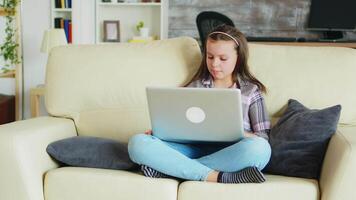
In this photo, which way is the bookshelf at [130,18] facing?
toward the camera

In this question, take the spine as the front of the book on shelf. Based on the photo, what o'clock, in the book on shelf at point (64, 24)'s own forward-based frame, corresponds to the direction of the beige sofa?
The beige sofa is roughly at 12 o'clock from the book on shelf.

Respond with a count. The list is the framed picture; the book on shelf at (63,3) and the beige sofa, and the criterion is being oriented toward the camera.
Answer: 3

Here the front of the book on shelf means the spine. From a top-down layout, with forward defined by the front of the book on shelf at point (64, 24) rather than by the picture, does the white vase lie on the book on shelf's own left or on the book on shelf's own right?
on the book on shelf's own left

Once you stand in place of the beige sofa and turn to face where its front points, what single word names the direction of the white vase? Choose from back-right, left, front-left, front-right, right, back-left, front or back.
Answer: back

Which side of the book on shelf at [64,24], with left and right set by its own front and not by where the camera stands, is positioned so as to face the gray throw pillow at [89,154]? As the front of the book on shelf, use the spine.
front

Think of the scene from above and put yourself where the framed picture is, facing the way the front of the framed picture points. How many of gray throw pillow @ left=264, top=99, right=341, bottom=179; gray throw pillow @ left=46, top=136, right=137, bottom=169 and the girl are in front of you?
3

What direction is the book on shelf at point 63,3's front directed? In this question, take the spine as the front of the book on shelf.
toward the camera

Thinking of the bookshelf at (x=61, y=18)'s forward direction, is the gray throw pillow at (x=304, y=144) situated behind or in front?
in front

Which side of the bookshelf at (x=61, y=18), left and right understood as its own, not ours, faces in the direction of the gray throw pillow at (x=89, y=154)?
front
